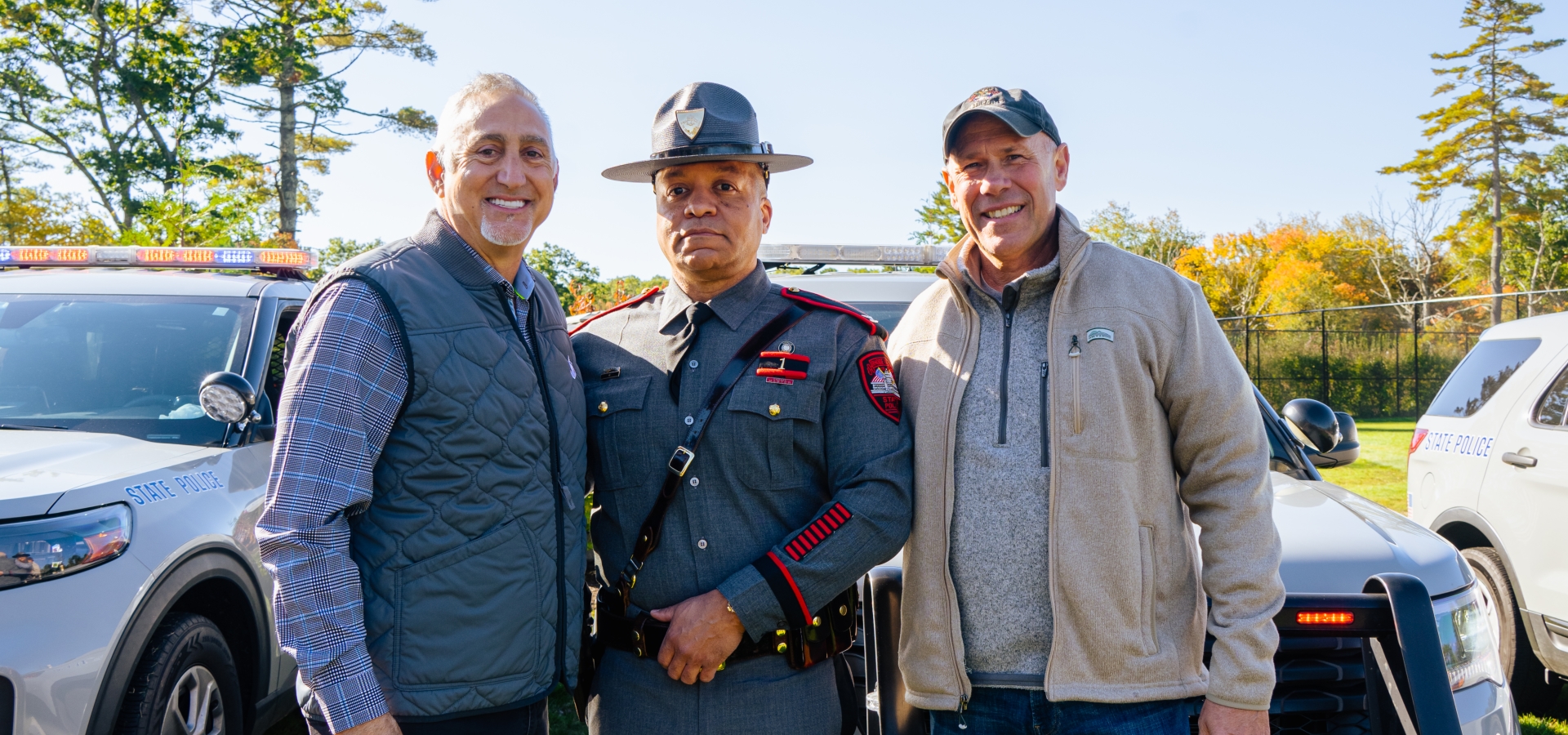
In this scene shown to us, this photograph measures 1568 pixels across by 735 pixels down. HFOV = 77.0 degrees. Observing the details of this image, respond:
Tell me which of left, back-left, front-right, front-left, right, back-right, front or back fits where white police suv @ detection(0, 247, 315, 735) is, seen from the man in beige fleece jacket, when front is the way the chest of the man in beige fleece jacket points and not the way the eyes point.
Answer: front-right

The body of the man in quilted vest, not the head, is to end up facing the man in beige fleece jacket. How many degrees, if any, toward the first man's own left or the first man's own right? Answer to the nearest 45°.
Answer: approximately 45° to the first man's own left

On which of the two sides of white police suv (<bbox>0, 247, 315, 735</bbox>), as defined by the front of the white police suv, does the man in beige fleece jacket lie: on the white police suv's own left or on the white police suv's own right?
on the white police suv's own left

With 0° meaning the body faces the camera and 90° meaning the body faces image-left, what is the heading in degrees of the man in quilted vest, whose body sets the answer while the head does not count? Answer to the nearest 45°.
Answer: approximately 315°

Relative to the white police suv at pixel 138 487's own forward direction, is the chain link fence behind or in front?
behind

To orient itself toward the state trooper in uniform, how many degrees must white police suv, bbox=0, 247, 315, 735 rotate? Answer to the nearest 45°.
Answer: approximately 90° to its left

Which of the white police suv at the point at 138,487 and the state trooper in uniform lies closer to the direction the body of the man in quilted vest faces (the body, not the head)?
the state trooper in uniform

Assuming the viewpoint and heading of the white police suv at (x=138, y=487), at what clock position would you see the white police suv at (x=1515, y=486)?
the white police suv at (x=1515, y=486) is roughly at 8 o'clock from the white police suv at (x=138, y=487).

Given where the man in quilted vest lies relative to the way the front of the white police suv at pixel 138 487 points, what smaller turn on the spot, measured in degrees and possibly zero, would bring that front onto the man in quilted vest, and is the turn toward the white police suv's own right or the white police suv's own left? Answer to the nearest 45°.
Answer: approximately 45° to the white police suv's own left
